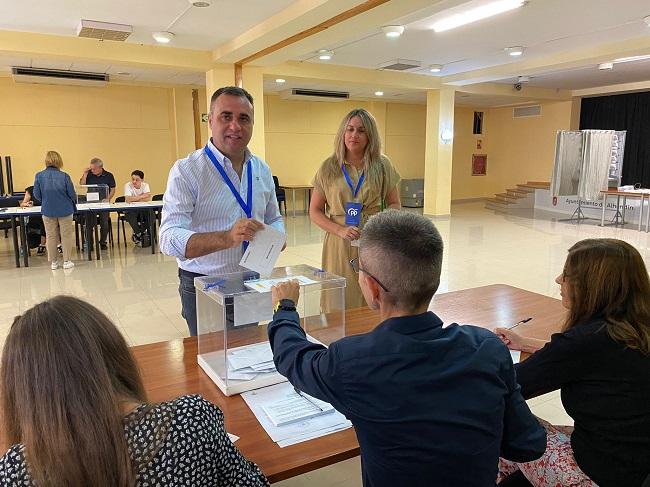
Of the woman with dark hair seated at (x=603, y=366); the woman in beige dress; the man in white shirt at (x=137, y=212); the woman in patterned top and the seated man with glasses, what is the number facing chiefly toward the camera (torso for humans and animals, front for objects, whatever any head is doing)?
2

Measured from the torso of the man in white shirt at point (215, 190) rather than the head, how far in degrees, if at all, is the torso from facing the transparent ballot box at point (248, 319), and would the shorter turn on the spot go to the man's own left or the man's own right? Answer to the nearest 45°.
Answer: approximately 45° to the man's own right

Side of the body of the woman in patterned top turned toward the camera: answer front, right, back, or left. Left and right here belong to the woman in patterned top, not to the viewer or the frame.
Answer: back

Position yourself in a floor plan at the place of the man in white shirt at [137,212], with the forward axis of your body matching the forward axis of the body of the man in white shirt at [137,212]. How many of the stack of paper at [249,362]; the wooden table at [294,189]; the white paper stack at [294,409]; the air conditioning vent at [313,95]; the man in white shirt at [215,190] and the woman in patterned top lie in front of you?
4

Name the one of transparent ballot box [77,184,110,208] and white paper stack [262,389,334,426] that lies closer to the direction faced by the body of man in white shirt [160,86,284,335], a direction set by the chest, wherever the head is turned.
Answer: the white paper stack

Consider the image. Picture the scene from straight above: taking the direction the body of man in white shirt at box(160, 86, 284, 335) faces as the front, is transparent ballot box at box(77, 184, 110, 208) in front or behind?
behind

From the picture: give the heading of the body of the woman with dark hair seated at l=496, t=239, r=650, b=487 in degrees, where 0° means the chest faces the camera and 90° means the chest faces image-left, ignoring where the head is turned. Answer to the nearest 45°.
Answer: approximately 135°

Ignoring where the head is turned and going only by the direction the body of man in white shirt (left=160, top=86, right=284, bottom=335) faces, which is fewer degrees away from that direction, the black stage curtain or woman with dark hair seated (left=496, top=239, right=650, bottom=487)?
the woman with dark hair seated

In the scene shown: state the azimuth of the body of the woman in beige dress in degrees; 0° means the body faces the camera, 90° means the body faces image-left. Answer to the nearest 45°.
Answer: approximately 0°

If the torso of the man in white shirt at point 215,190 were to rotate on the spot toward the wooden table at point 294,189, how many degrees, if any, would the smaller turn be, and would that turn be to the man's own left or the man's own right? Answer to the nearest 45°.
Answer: approximately 135° to the man's own left

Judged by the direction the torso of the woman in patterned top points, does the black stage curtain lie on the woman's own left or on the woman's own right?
on the woman's own right

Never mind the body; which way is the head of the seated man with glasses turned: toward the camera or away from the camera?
away from the camera
